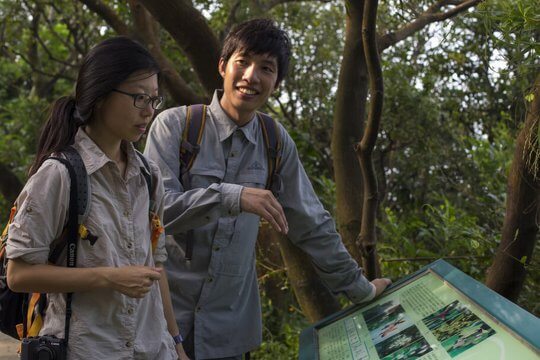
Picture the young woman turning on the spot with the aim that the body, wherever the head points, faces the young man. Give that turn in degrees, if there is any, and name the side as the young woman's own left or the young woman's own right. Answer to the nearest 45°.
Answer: approximately 90° to the young woman's own left

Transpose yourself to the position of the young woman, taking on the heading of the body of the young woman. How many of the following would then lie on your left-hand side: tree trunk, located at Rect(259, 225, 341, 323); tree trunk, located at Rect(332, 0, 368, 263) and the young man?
3

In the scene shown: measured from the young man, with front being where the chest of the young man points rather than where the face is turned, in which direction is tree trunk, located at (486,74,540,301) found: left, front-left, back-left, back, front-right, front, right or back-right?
left

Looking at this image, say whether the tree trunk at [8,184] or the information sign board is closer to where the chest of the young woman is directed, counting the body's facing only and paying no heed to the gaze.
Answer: the information sign board

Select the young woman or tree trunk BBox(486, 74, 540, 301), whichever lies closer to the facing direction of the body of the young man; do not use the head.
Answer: the young woman

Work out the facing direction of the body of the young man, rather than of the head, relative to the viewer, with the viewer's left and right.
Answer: facing the viewer
